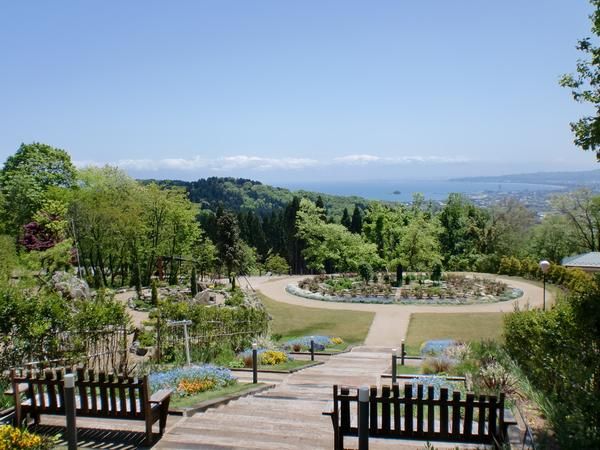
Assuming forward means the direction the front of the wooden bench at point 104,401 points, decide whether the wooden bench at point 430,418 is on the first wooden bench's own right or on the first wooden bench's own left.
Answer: on the first wooden bench's own right

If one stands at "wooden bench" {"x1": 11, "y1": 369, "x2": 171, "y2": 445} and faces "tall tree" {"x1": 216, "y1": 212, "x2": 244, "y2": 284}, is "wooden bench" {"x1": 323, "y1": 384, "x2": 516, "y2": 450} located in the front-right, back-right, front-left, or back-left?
back-right

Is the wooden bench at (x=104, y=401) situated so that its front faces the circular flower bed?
yes

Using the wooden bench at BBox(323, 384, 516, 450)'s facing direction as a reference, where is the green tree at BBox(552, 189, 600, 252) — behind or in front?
in front

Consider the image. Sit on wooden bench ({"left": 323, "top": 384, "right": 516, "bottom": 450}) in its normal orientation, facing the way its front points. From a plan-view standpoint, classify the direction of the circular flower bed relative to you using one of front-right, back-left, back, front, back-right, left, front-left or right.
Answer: front

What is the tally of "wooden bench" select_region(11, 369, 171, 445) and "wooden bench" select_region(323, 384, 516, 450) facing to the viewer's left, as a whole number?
0

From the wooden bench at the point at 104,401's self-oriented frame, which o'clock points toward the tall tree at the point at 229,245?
The tall tree is roughly at 11 o'clock from the wooden bench.

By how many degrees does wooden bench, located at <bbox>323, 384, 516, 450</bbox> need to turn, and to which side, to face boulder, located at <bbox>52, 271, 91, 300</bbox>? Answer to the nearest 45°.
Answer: approximately 45° to its left

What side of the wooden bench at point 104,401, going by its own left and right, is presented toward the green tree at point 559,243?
front

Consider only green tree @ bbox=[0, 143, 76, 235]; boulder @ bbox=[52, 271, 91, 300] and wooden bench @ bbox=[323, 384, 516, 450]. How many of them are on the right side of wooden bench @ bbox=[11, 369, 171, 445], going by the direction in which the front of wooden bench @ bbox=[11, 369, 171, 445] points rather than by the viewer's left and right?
1

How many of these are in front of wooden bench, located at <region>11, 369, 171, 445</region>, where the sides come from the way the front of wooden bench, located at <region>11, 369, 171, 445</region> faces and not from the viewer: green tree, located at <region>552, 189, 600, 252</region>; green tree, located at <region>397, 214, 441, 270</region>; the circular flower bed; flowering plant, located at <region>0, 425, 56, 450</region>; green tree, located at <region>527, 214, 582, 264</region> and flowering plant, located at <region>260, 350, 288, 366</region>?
5

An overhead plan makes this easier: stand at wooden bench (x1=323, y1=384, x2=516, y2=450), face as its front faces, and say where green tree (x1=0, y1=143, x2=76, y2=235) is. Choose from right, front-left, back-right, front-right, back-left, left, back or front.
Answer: front-left

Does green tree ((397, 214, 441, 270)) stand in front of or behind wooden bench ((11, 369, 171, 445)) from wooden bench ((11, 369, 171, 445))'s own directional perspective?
in front

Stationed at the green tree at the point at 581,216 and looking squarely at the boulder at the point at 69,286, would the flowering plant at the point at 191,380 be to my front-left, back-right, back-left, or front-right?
front-left

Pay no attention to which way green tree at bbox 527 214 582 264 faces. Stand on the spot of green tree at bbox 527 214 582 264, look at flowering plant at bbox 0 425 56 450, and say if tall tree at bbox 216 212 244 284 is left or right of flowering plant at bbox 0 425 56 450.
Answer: right

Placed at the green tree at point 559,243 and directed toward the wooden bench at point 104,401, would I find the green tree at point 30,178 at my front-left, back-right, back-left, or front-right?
front-right

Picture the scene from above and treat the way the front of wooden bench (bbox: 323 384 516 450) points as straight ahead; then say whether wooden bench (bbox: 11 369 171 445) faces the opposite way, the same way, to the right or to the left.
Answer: the same way

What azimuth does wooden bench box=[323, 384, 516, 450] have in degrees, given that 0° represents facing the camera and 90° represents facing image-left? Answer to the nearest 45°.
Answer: approximately 180°

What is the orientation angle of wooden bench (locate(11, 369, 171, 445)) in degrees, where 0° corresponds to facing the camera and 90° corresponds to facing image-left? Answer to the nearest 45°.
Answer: approximately 225°

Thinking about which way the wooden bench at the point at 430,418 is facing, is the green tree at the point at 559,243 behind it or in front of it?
in front
